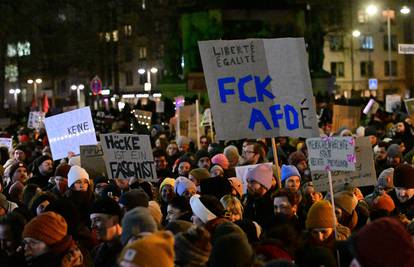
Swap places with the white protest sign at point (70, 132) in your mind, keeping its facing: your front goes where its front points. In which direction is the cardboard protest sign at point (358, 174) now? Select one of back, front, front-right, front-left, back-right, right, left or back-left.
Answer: front-left

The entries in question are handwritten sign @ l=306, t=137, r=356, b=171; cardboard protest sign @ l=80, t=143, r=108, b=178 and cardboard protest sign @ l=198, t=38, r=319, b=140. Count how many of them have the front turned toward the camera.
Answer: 3

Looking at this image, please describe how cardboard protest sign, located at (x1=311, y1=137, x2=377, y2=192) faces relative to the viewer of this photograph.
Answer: facing the viewer

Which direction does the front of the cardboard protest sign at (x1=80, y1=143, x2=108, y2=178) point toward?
toward the camera

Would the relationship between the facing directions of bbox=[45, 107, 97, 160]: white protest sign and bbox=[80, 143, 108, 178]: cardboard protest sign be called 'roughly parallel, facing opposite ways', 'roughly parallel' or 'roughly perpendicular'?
roughly parallel

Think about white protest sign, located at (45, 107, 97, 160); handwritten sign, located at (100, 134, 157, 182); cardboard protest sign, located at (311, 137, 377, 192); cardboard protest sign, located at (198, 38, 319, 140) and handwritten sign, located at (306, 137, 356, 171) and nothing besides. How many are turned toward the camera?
5

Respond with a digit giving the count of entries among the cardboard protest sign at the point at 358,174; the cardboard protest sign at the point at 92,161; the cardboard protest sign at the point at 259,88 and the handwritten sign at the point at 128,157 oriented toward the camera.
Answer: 4

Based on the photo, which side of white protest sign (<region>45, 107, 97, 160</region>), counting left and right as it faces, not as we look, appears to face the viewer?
front

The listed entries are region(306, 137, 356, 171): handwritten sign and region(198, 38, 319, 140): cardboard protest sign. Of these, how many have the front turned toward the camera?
2

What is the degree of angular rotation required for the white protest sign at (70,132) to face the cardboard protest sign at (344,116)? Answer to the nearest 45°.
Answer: approximately 135° to its left

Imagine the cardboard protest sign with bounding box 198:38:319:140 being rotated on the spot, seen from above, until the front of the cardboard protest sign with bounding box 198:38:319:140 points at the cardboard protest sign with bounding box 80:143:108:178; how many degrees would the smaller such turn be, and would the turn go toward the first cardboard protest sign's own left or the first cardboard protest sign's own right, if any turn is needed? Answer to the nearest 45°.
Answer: approximately 135° to the first cardboard protest sign's own right

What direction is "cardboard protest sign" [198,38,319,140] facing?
toward the camera

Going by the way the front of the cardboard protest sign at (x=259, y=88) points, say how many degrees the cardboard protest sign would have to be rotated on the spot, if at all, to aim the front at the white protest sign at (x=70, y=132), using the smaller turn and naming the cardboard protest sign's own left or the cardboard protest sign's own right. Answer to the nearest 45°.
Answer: approximately 135° to the cardboard protest sign's own right
